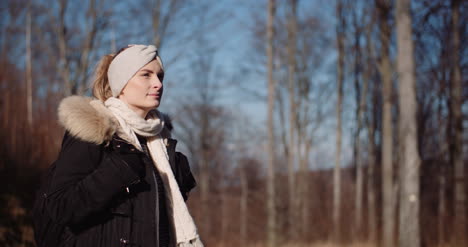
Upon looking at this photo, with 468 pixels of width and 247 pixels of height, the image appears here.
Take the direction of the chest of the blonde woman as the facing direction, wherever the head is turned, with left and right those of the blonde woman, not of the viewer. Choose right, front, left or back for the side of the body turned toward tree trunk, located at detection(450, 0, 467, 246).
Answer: left

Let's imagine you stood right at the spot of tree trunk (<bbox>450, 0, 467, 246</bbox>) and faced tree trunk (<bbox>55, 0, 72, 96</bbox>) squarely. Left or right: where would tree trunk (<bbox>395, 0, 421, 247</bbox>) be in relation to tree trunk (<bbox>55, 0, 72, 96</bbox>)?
left

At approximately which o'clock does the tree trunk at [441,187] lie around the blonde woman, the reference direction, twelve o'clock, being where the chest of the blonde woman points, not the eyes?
The tree trunk is roughly at 9 o'clock from the blonde woman.

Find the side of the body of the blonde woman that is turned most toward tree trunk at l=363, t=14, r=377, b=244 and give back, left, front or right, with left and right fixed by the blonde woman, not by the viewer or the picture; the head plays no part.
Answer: left

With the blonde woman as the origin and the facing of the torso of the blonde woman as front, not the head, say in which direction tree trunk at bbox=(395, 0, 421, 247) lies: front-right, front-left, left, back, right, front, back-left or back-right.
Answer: left

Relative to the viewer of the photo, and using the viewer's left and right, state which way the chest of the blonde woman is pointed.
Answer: facing the viewer and to the right of the viewer

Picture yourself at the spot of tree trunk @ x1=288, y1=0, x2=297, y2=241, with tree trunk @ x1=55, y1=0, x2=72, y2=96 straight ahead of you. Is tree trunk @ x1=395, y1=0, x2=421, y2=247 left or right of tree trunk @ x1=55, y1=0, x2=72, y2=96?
left

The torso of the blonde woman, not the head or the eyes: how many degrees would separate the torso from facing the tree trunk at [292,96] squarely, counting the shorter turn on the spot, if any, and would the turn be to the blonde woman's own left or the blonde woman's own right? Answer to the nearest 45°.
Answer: approximately 135° to the blonde woman's own left

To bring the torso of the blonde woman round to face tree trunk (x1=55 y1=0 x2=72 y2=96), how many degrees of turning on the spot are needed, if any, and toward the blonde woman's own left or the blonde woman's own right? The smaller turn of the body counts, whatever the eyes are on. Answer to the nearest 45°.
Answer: approximately 135° to the blonde woman's own left

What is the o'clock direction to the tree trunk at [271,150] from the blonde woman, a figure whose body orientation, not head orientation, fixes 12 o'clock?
The tree trunk is roughly at 8 o'clock from the blonde woman.

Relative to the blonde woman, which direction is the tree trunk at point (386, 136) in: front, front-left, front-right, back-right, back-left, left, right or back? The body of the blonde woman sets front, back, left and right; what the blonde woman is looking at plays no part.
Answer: left
